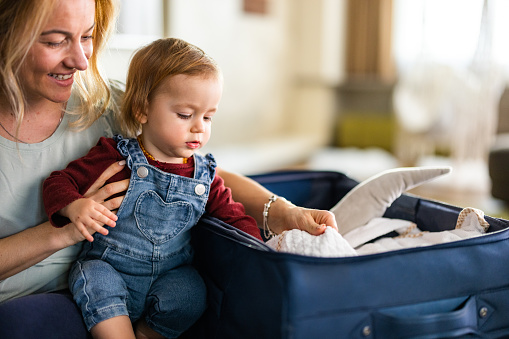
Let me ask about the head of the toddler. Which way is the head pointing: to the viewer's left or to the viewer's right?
to the viewer's right

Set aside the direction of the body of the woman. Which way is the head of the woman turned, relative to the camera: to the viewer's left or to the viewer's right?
to the viewer's right

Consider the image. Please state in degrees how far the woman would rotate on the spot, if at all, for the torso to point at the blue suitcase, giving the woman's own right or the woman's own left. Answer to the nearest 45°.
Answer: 0° — they already face it
